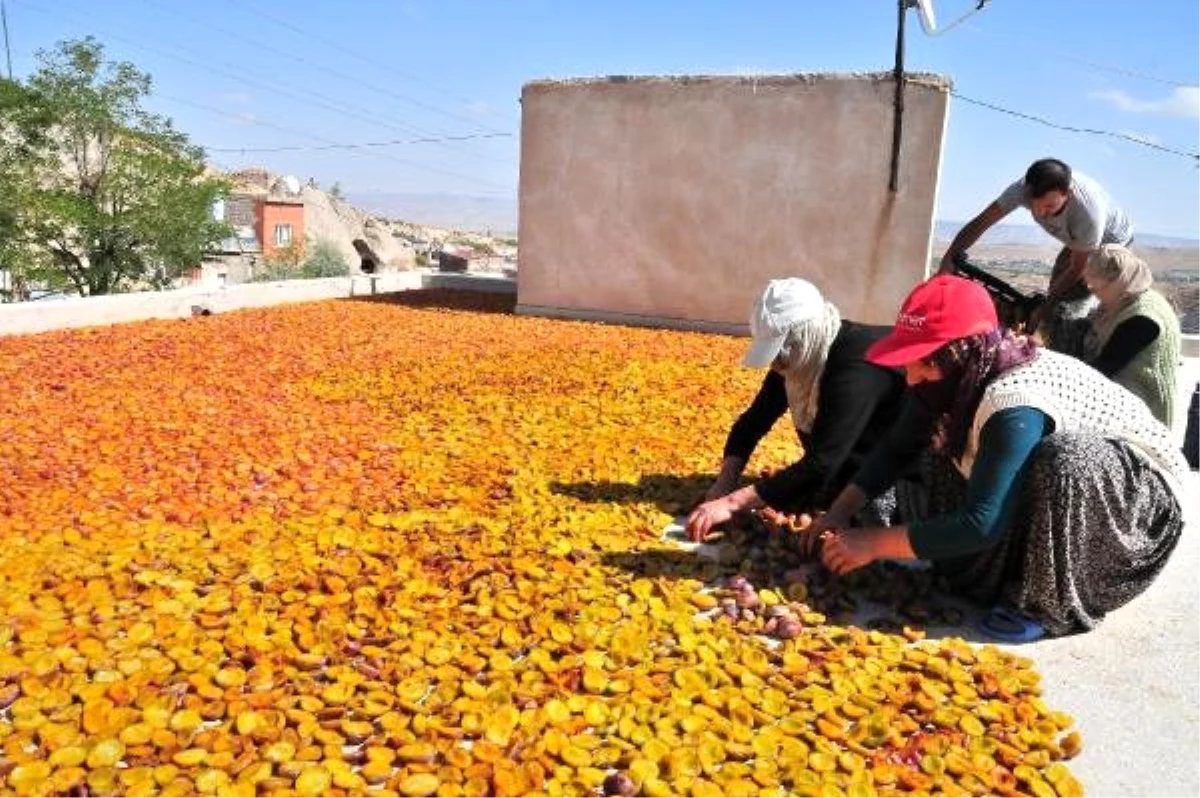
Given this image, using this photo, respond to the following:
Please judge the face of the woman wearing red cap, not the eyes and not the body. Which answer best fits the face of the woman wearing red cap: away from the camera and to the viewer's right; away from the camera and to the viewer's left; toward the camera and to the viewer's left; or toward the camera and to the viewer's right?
toward the camera and to the viewer's left

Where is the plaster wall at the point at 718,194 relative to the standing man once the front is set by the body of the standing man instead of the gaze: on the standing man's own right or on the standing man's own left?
on the standing man's own right

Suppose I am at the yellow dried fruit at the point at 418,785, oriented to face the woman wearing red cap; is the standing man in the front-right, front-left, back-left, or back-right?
front-left

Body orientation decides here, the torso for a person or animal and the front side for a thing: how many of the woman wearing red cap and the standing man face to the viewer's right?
0

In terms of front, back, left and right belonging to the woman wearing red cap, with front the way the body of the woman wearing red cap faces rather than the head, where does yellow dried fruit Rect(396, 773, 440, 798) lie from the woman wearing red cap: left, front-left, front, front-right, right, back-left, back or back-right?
front-left

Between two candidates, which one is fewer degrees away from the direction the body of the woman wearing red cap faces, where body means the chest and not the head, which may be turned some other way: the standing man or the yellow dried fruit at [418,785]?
the yellow dried fruit

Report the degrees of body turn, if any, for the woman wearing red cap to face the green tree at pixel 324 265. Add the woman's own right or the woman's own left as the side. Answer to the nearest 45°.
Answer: approximately 45° to the woman's own right

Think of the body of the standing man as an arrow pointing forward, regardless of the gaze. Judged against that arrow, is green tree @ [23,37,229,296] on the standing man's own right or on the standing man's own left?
on the standing man's own right

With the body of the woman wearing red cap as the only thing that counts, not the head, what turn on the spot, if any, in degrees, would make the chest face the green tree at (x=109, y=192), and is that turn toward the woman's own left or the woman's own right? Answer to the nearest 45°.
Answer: approximately 45° to the woman's own right

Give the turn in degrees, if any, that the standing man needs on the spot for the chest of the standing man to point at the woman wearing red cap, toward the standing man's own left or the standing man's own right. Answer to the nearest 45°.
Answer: approximately 45° to the standing man's own left

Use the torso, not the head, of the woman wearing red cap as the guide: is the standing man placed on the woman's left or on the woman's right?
on the woman's right

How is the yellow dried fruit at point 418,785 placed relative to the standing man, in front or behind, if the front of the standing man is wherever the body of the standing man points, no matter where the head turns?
in front

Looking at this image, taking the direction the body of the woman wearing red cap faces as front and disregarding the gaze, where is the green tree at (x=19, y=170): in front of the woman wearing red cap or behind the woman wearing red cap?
in front

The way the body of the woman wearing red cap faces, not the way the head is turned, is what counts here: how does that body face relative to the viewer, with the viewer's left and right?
facing to the left of the viewer
